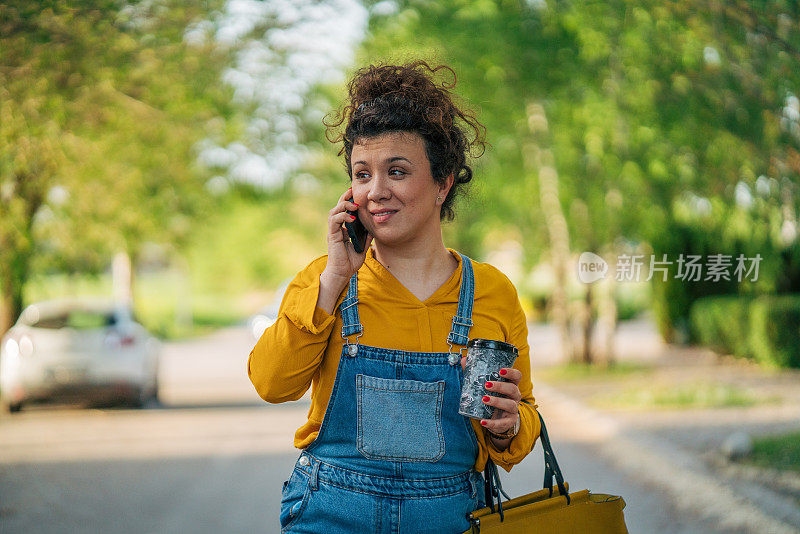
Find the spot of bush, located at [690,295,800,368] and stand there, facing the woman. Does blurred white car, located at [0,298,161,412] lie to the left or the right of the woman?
right

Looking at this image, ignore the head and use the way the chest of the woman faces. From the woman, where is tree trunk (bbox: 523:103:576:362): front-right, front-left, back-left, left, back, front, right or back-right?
back

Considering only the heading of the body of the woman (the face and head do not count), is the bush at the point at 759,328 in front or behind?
behind

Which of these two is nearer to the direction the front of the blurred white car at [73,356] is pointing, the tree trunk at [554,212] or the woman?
the tree trunk

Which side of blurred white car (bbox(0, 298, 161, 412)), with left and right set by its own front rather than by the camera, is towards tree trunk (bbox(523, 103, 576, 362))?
right

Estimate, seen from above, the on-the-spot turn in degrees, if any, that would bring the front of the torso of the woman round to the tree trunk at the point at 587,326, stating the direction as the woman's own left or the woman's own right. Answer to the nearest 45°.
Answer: approximately 180°

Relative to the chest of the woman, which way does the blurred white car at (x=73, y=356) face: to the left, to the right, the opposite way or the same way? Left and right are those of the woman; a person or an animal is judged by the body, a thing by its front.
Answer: the opposite way

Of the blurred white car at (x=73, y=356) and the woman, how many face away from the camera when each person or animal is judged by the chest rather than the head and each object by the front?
1

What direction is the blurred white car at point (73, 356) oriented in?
away from the camera

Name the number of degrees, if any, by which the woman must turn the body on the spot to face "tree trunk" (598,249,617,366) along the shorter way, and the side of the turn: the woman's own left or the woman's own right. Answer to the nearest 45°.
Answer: approximately 180°

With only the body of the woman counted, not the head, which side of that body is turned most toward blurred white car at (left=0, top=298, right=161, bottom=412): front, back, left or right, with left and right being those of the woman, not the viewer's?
back

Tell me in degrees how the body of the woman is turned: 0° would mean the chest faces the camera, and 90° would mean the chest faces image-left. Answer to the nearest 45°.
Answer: approximately 0°

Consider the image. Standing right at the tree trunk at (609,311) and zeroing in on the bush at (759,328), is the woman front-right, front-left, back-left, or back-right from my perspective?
back-right

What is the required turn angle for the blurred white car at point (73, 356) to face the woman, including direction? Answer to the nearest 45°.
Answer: approximately 180°
